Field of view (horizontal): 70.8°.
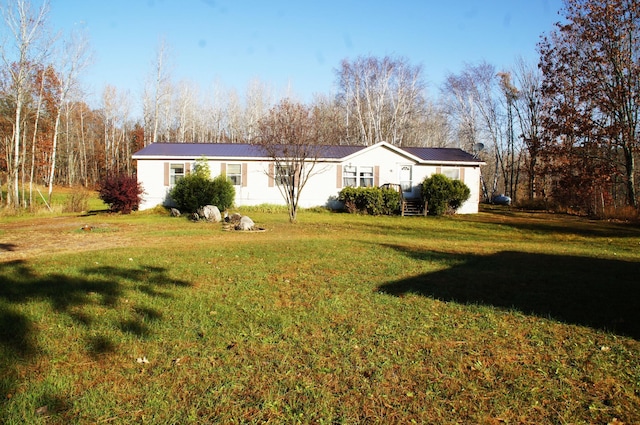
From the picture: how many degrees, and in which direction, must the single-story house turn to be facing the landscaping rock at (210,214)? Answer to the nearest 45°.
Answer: approximately 45° to its right

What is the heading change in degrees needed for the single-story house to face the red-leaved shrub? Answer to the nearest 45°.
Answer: approximately 90° to its right

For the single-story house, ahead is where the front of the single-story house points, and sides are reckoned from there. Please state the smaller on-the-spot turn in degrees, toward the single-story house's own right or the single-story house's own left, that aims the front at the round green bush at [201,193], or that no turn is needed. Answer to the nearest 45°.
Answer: approximately 45° to the single-story house's own right

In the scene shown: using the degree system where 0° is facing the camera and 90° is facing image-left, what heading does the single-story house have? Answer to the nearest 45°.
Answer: approximately 0°

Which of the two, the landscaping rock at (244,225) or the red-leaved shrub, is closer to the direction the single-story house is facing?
the landscaping rock

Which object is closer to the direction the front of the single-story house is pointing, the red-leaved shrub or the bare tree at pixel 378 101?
the red-leaved shrub

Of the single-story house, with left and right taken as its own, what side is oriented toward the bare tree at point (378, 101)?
back

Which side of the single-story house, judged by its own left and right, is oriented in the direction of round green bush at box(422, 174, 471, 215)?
left

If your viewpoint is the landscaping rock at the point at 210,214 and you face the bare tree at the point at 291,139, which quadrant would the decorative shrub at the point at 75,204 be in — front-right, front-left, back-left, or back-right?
back-left

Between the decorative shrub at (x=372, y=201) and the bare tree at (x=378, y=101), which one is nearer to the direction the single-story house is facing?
the decorative shrub

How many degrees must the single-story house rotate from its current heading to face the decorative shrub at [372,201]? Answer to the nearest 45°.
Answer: approximately 45° to its left

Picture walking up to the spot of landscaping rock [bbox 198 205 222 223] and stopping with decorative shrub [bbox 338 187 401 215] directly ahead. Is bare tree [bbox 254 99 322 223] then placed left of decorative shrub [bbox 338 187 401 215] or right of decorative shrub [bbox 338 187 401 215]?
right

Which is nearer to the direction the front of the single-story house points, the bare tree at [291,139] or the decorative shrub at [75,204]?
the bare tree
